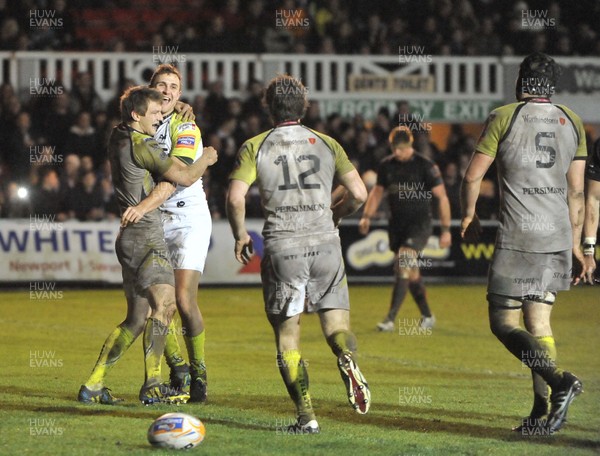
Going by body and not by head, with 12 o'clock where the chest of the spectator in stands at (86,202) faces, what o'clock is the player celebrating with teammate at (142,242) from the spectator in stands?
The player celebrating with teammate is roughly at 12 o'clock from the spectator in stands.

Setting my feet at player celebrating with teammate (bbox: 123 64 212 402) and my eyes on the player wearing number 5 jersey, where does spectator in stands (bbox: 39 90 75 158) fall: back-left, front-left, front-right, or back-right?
back-left

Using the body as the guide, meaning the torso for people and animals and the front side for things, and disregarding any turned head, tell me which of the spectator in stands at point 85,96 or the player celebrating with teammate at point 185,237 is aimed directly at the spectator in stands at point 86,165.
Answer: the spectator in stands at point 85,96

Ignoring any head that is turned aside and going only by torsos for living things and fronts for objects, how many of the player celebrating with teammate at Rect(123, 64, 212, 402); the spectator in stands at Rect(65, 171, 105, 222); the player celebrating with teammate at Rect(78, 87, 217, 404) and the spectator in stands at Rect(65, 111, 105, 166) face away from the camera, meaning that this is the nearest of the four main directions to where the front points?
0

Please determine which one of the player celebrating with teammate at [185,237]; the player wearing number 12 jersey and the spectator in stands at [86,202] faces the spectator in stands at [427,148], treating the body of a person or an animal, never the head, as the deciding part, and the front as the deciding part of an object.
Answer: the player wearing number 12 jersey

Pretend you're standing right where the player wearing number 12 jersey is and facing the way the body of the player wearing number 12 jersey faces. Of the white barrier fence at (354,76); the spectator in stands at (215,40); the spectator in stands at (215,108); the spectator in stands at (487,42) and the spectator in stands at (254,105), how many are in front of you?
5

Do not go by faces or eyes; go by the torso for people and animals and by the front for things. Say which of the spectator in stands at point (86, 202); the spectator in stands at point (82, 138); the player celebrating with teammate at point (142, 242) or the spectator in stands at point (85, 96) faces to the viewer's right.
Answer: the player celebrating with teammate

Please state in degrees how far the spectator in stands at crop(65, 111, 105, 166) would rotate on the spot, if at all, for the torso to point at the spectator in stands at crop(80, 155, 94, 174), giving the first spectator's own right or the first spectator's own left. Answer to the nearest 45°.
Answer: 0° — they already face them

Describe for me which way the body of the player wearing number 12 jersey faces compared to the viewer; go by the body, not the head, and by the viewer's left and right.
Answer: facing away from the viewer

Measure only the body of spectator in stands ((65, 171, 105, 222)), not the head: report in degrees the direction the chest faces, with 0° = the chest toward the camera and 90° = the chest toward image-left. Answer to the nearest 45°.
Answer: approximately 0°

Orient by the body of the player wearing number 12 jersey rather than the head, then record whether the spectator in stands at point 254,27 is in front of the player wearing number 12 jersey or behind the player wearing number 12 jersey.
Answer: in front

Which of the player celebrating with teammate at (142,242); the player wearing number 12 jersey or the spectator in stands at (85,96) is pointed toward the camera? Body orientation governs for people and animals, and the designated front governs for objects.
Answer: the spectator in stands

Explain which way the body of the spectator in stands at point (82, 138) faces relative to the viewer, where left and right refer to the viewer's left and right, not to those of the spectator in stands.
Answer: facing the viewer

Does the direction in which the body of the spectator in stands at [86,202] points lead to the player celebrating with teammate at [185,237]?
yes

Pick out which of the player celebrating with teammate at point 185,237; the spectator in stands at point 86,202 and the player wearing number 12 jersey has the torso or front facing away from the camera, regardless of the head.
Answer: the player wearing number 12 jersey

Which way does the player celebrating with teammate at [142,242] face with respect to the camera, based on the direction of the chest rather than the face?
to the viewer's right

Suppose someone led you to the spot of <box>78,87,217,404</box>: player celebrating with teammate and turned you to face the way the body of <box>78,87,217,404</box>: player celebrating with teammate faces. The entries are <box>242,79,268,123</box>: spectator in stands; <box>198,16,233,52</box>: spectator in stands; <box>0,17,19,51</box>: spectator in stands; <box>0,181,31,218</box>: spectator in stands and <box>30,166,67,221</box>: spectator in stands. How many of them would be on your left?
5

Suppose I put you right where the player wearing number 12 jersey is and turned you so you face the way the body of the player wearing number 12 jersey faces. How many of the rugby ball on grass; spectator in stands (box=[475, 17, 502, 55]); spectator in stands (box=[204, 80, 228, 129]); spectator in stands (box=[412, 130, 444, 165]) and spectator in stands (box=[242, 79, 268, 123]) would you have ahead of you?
4

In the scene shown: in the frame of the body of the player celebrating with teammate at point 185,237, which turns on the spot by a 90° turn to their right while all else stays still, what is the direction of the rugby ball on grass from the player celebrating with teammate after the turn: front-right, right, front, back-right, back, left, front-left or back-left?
back-left

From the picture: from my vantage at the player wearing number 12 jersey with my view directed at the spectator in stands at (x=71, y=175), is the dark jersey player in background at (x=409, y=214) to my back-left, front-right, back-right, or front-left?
front-right

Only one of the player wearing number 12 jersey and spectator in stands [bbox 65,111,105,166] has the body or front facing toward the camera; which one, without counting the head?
the spectator in stands
